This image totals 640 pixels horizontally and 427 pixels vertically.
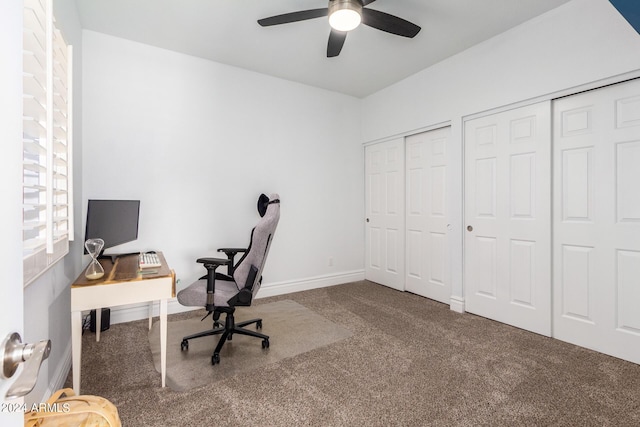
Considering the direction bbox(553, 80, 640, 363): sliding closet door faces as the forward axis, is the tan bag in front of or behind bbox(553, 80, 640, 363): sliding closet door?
in front

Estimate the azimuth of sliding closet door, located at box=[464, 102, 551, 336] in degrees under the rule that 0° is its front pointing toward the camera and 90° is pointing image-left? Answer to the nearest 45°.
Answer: approximately 45°

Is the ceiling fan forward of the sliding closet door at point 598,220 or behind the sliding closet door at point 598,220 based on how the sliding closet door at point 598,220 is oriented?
forward

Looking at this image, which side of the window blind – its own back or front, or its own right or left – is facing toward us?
right

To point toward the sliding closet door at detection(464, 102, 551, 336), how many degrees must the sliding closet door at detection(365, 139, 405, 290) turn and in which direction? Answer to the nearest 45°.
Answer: approximately 90° to its left

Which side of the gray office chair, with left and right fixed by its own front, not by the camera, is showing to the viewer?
left

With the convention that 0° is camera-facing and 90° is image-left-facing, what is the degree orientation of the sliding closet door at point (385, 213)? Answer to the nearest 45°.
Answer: approximately 45°

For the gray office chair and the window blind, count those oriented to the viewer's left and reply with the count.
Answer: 1

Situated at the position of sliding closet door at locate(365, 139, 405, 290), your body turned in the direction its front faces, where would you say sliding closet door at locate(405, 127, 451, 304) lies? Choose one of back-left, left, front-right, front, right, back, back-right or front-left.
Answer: left

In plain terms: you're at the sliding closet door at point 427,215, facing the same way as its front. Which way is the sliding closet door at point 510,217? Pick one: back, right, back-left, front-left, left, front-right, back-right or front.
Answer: left
